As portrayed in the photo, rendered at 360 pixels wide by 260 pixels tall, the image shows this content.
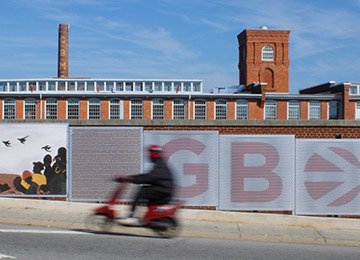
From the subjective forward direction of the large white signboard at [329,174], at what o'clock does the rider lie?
The rider is roughly at 1 o'clock from the large white signboard.

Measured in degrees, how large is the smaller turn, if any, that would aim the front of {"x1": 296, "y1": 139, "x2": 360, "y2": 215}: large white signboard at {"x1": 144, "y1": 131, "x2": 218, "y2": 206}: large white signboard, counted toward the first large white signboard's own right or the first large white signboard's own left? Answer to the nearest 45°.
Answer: approximately 90° to the first large white signboard's own right

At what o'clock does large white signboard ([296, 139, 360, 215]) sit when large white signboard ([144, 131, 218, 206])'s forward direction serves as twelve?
large white signboard ([296, 139, 360, 215]) is roughly at 9 o'clock from large white signboard ([144, 131, 218, 206]).

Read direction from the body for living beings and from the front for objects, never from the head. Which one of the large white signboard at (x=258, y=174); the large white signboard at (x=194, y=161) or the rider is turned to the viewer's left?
the rider

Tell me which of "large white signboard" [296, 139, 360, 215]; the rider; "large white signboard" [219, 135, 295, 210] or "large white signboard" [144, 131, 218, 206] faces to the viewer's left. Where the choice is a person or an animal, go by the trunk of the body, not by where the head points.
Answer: the rider

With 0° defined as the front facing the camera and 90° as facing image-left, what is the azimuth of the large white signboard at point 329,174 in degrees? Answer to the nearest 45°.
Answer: approximately 0°

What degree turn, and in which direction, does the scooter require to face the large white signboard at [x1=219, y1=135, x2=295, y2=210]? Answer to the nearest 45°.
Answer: approximately 135° to its right

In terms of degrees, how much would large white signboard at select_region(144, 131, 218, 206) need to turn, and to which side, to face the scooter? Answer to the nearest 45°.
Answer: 0° — it already faces it

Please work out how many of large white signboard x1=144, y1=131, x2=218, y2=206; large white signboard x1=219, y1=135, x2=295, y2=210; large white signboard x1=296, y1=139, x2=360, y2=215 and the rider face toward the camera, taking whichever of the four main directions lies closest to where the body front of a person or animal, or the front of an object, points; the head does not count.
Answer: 3

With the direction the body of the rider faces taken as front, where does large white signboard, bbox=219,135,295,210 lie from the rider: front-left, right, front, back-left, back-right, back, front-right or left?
back-right

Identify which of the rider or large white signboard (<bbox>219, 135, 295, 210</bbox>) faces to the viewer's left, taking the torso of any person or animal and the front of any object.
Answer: the rider

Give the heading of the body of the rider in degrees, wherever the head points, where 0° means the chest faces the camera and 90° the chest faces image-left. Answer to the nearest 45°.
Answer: approximately 90°

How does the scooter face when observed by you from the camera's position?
facing to the left of the viewer

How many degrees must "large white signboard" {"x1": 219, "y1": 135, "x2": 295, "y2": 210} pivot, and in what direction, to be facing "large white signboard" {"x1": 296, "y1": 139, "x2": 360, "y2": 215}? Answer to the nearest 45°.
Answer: approximately 90° to its left
